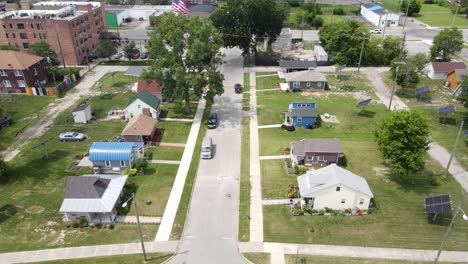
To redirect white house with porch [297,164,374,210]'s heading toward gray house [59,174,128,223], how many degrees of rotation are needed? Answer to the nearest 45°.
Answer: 0° — it already faces it

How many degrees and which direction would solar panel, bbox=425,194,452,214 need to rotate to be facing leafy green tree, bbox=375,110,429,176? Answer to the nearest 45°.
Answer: approximately 135° to its right

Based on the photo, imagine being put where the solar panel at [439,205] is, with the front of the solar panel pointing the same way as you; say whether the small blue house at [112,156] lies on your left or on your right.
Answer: on your right

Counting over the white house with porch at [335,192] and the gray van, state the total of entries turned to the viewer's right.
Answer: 0

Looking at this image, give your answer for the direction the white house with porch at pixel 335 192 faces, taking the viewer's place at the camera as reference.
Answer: facing to the left of the viewer

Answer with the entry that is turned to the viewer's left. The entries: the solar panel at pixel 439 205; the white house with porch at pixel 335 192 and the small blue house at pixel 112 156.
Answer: the white house with porch

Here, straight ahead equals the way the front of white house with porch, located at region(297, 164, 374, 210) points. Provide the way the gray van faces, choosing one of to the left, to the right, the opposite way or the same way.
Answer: to the left

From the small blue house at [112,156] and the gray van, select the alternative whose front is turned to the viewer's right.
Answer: the small blue house

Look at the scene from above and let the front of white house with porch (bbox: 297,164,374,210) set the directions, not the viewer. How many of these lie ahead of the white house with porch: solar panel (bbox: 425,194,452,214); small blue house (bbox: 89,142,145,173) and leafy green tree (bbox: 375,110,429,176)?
1

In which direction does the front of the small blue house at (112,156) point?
to the viewer's right

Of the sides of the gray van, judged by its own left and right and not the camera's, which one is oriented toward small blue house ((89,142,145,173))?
right

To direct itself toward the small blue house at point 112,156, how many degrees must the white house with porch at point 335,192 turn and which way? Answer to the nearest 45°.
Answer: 0° — it already faces it

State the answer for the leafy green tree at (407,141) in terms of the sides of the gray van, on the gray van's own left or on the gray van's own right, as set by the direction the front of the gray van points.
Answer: on the gray van's own left

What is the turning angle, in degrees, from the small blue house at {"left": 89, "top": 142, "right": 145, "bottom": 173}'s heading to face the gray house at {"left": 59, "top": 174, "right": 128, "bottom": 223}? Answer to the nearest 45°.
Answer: approximately 90° to its right
